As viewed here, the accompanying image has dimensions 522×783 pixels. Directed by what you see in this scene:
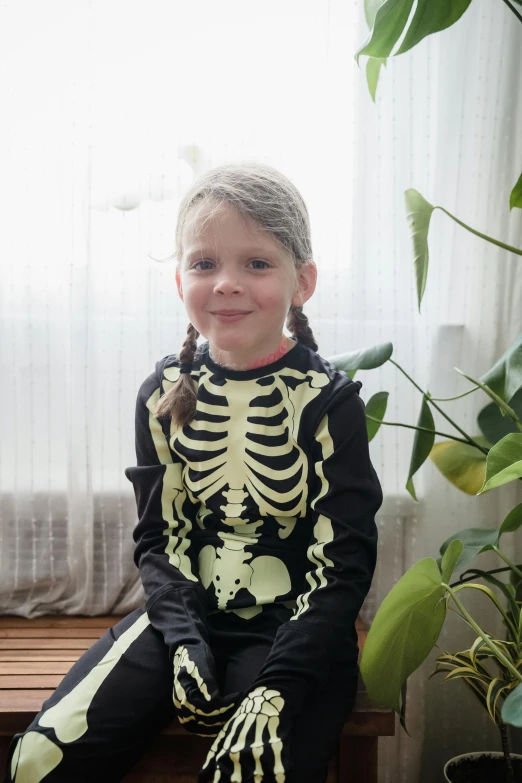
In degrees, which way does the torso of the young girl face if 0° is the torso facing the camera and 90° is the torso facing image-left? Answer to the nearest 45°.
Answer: approximately 0°
